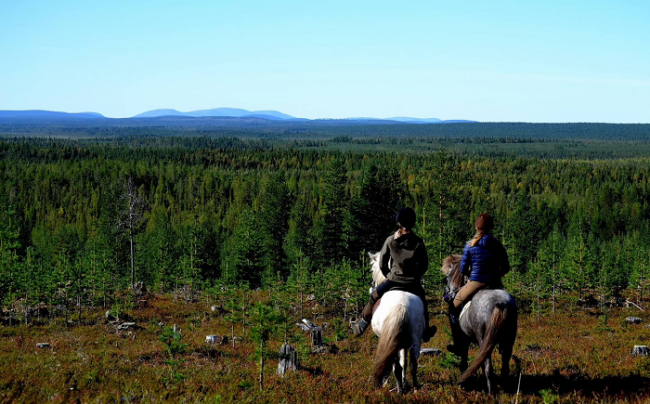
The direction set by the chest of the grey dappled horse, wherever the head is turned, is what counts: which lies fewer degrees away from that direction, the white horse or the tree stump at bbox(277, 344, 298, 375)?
the tree stump

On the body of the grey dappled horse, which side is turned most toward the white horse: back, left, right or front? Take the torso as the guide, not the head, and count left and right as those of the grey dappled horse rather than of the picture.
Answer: left

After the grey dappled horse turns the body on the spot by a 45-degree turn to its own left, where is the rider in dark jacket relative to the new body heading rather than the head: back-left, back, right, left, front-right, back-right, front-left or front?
front

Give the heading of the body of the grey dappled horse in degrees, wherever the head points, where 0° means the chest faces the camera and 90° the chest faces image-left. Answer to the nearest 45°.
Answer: approximately 135°

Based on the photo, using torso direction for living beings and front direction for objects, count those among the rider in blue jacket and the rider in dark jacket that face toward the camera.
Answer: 0

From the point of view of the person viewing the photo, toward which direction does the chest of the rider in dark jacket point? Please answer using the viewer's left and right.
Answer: facing away from the viewer

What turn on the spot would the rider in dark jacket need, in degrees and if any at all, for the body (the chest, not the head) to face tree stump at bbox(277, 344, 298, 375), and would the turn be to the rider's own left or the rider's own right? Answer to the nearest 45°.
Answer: approximately 45° to the rider's own left

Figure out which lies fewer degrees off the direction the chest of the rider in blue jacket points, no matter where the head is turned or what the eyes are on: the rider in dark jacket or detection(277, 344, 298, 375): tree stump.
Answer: the tree stump
